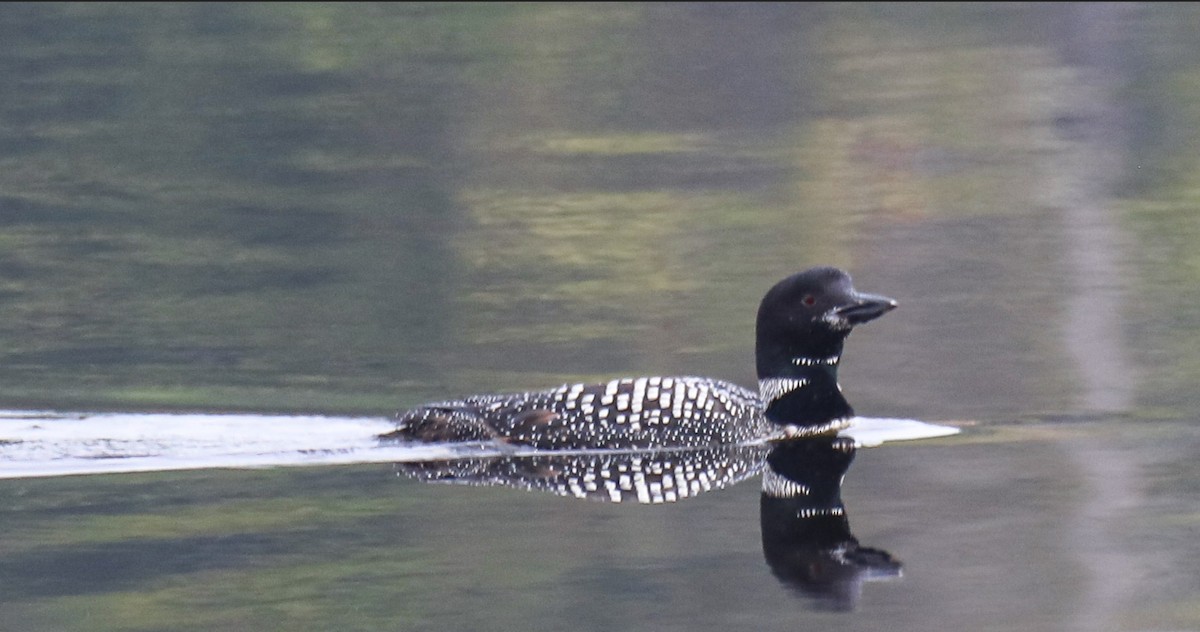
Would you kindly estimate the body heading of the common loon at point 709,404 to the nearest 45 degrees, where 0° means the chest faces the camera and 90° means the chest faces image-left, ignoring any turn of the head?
approximately 270°
